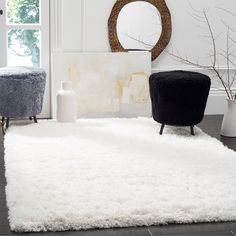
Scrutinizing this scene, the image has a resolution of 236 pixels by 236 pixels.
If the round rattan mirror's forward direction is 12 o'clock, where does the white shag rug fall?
The white shag rug is roughly at 12 o'clock from the round rattan mirror.

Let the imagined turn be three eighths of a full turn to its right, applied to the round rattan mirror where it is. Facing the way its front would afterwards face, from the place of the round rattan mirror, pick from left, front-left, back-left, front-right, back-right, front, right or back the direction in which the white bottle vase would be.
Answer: left

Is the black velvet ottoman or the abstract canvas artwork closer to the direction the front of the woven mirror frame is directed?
the black velvet ottoman

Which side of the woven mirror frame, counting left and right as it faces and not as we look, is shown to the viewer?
front

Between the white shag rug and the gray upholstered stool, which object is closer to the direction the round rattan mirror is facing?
the white shag rug

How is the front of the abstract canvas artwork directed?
toward the camera

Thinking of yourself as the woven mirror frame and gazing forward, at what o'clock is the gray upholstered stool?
The gray upholstered stool is roughly at 2 o'clock from the woven mirror frame.

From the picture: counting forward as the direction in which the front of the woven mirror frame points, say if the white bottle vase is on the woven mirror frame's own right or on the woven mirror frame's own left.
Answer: on the woven mirror frame's own right

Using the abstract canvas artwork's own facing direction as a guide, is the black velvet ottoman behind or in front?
in front

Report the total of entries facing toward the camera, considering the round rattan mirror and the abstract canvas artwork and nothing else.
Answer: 2

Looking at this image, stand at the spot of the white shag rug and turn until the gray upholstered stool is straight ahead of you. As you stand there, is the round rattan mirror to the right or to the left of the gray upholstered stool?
right

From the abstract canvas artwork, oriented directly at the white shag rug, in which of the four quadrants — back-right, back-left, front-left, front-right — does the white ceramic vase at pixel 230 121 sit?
front-left

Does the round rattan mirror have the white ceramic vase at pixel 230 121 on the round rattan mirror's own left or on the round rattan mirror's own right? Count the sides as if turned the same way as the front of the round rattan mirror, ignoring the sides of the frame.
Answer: on the round rattan mirror's own left

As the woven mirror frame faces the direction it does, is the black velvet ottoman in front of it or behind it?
in front
